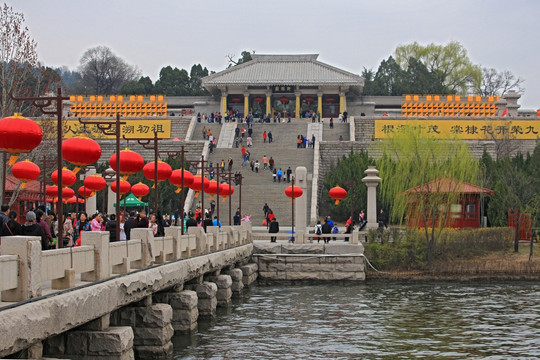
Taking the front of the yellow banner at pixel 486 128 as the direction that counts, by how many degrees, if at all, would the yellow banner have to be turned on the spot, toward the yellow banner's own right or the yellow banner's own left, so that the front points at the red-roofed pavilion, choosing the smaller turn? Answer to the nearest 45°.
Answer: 0° — it already faces it

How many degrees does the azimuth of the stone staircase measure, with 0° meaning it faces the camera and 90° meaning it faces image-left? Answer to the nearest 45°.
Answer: approximately 0°

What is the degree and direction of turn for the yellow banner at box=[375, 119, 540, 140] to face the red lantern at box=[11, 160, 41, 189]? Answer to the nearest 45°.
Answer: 0° — it already faces it

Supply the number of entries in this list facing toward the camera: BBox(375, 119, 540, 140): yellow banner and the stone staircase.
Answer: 2

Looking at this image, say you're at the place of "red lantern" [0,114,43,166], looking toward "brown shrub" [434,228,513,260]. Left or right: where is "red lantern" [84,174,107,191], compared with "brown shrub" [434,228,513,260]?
left

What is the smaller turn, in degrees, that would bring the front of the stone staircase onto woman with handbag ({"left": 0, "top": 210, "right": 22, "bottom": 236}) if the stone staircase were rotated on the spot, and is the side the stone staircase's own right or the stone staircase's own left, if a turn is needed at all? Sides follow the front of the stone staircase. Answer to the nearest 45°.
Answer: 0° — it already faces them

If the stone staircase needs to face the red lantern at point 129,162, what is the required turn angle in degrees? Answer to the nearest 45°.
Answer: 0° — it already faces it
